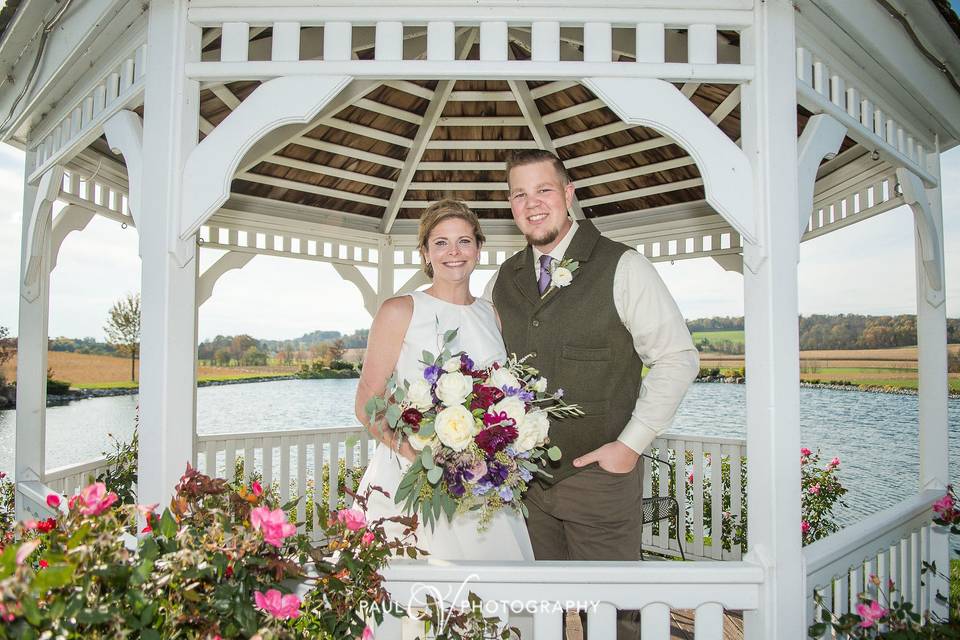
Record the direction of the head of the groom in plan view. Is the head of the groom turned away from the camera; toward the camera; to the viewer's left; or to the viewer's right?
toward the camera

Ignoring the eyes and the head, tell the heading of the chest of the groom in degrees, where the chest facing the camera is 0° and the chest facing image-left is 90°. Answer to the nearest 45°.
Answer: approximately 45°

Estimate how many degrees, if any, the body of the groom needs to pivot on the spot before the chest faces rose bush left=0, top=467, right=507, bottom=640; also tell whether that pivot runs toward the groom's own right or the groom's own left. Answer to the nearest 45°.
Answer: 0° — they already face it

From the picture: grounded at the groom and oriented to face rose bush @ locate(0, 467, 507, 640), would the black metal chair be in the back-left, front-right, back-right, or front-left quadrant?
back-right

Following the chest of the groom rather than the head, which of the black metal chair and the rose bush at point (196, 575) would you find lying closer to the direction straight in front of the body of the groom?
the rose bush

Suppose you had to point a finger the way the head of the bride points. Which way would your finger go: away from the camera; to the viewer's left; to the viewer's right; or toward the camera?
toward the camera

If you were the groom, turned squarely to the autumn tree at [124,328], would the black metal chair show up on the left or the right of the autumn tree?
right

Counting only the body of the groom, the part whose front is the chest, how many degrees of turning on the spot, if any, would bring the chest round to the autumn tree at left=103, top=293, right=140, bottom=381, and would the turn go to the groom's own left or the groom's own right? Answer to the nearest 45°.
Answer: approximately 90° to the groom's own right

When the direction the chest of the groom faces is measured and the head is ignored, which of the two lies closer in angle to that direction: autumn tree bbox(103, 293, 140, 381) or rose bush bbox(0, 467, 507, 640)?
the rose bush
